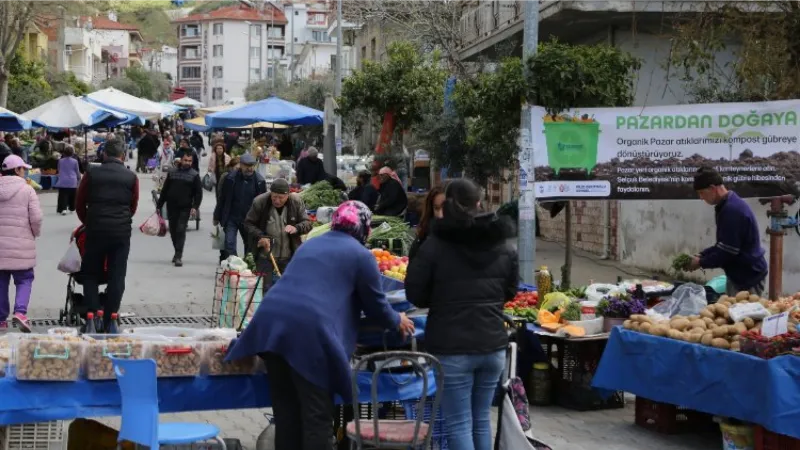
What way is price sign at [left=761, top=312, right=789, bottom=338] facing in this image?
toward the camera

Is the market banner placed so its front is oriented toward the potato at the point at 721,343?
yes

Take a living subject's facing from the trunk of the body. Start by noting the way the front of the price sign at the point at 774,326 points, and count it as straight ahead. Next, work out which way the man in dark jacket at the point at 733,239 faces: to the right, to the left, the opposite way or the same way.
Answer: to the right

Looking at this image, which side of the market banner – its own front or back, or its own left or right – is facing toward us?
front

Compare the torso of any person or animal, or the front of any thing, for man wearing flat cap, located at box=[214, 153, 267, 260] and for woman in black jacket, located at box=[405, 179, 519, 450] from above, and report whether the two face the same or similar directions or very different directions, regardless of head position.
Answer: very different directions

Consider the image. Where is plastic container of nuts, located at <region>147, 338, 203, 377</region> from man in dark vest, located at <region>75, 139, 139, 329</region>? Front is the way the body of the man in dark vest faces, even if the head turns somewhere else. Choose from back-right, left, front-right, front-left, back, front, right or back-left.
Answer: back

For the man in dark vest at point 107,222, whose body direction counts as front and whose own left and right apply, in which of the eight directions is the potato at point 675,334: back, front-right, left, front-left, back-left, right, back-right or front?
back-right

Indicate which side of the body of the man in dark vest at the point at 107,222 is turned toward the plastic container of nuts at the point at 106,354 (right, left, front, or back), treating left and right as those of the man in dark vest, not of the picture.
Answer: back

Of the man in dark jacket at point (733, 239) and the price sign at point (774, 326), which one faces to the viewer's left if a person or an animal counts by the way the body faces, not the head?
the man in dark jacket

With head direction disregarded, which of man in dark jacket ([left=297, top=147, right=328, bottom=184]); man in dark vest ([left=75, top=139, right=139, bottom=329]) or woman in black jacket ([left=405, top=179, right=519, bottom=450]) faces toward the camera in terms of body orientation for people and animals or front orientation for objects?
man in dark jacket ([left=297, top=147, right=328, bottom=184])

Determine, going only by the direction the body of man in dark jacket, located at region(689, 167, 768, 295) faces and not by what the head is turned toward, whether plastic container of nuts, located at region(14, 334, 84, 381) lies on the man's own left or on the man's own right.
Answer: on the man's own left

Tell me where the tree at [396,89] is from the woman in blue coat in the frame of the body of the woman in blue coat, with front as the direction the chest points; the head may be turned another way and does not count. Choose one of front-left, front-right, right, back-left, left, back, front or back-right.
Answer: front-left

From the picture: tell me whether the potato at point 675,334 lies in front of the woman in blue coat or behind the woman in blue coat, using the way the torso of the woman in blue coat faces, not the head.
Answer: in front

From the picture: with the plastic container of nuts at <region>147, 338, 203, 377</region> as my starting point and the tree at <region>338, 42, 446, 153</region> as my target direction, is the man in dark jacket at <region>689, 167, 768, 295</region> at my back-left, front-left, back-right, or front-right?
front-right

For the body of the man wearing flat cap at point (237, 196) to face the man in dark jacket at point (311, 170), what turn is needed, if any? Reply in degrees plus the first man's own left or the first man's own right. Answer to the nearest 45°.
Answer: approximately 180°

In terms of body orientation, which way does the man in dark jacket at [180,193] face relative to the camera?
toward the camera

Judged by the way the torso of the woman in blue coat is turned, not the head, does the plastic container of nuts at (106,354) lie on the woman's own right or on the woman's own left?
on the woman's own left

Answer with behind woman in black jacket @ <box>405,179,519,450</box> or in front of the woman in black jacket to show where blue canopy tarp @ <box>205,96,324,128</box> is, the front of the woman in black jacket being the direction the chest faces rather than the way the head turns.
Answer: in front

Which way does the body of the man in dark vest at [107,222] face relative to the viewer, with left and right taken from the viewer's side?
facing away from the viewer

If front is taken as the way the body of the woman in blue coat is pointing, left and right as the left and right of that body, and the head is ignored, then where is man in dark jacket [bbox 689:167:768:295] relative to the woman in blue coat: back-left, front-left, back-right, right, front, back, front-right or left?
front
